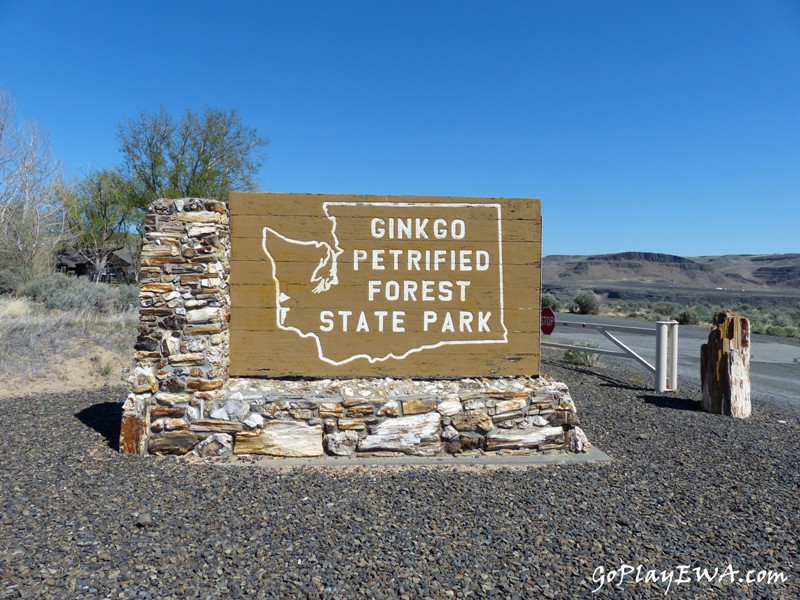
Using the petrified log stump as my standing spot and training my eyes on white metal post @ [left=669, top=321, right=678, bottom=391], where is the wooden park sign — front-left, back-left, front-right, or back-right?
back-left

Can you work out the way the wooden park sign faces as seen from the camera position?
facing the viewer

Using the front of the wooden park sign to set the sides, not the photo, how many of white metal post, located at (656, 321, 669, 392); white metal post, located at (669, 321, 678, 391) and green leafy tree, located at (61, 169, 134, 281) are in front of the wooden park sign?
0

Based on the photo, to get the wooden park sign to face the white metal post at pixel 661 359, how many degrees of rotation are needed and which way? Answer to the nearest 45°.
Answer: approximately 135° to its left

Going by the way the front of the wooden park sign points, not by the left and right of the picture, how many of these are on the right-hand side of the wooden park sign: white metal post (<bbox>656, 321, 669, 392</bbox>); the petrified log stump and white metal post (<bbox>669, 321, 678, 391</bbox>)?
0

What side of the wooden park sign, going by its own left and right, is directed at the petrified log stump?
left

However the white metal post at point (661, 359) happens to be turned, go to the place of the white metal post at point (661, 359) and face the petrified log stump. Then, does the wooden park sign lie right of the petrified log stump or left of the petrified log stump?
right

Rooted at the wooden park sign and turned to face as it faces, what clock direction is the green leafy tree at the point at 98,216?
The green leafy tree is roughly at 5 o'clock from the wooden park sign.

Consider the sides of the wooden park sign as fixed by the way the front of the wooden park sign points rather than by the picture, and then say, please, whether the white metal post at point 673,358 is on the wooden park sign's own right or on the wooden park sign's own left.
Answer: on the wooden park sign's own left
